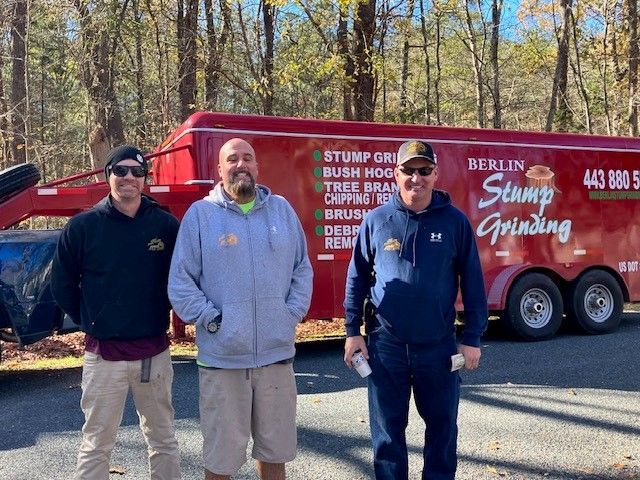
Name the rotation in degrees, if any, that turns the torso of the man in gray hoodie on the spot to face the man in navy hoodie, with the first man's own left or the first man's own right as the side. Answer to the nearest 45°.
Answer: approximately 90° to the first man's own left

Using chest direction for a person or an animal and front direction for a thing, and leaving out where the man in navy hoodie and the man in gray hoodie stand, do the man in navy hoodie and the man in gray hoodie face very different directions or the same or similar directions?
same or similar directions

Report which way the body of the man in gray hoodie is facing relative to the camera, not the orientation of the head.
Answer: toward the camera

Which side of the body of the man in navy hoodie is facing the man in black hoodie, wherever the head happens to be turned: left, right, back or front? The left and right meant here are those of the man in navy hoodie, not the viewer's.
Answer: right

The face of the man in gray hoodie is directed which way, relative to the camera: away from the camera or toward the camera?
toward the camera

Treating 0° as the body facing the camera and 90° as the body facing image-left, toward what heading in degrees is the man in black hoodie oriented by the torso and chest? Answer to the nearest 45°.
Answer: approximately 0°

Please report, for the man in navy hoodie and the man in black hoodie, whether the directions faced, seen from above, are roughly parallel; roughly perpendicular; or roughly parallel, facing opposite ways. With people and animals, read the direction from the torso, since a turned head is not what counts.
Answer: roughly parallel

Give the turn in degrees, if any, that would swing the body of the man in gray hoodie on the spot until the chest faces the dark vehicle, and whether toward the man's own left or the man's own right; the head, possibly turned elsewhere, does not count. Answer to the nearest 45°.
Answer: approximately 135° to the man's own right

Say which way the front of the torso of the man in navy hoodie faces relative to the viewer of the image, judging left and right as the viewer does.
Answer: facing the viewer

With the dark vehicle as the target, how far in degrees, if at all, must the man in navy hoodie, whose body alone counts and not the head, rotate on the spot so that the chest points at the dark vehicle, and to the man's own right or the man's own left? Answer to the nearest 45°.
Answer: approximately 135° to the man's own right

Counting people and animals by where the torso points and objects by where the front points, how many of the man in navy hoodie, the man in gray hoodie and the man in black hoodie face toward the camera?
3

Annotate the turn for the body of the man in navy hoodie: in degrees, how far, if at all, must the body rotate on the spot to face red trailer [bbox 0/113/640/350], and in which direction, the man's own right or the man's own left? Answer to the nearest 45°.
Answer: approximately 180°

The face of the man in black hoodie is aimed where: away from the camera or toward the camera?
toward the camera
